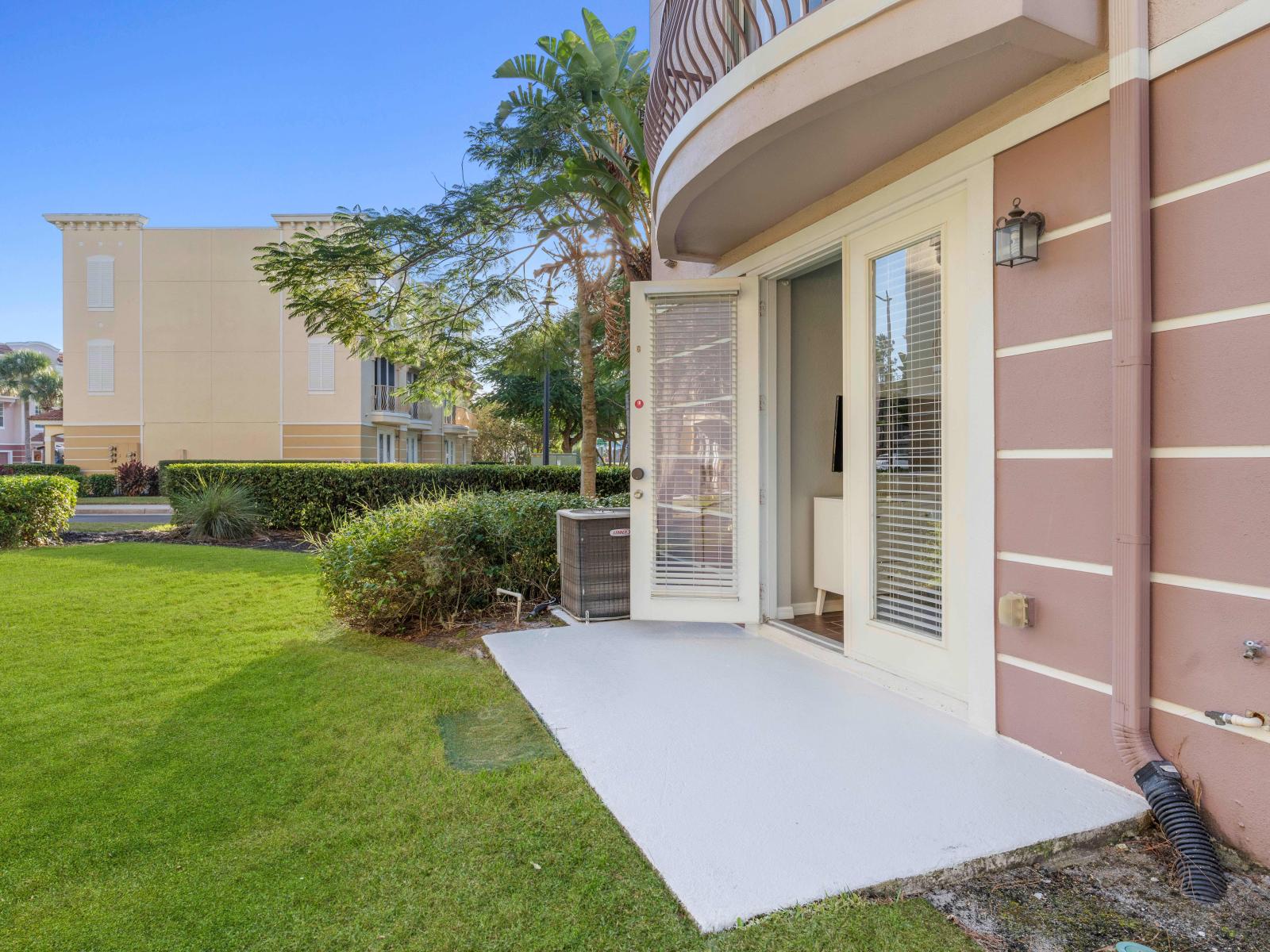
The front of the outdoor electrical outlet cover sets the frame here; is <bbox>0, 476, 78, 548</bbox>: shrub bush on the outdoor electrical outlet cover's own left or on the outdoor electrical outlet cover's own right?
on the outdoor electrical outlet cover's own right

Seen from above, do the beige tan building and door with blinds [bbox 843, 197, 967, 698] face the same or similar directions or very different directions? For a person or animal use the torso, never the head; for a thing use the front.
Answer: very different directions

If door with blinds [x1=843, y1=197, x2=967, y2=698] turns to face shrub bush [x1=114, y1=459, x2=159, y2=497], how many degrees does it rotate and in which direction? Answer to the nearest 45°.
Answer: approximately 90° to its right

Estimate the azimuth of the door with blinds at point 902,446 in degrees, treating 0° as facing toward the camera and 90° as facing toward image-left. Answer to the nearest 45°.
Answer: approximately 45°

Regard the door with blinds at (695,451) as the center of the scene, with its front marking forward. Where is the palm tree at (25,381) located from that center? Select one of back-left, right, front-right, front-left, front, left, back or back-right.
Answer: back-right
